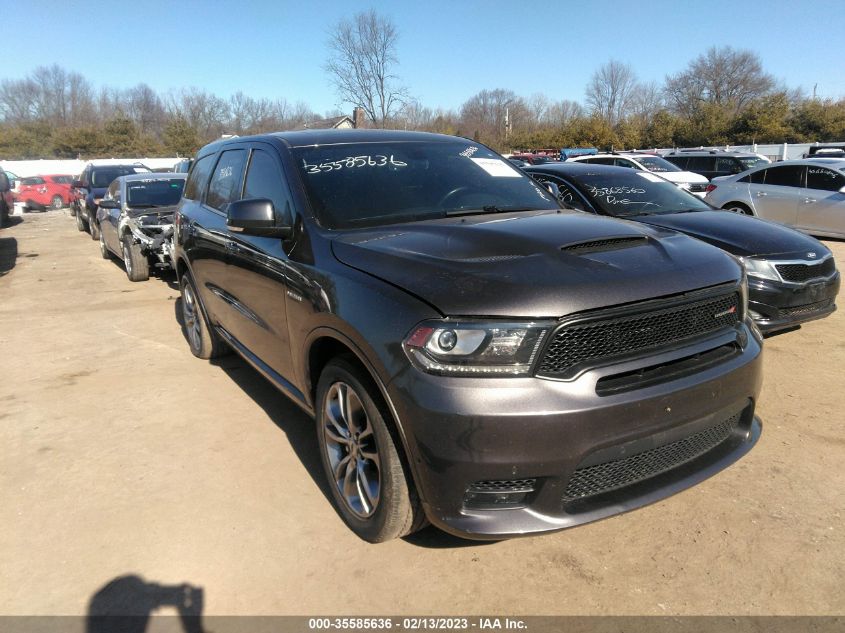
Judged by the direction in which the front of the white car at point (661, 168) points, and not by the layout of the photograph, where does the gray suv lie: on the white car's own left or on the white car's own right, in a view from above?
on the white car's own right

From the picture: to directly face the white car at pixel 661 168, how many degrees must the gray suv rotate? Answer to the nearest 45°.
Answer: approximately 135° to its left

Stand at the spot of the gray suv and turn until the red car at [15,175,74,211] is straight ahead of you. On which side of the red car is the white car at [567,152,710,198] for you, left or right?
right

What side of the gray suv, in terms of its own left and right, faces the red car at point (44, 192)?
back

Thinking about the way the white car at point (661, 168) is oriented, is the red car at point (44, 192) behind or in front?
behind

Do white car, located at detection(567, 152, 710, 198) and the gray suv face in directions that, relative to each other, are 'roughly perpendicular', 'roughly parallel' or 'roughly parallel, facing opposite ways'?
roughly parallel

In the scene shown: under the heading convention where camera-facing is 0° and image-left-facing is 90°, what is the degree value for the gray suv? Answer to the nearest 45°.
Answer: approximately 315°

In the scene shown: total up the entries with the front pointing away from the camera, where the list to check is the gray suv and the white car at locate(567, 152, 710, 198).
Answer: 0

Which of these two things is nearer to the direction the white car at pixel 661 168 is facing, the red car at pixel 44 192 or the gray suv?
the gray suv

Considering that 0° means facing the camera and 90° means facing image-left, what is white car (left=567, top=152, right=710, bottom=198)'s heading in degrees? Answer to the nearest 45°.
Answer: approximately 315°
